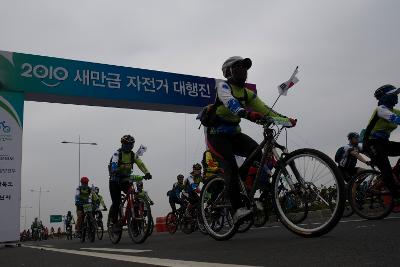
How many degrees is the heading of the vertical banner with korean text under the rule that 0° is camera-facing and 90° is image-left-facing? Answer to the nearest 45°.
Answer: approximately 0°

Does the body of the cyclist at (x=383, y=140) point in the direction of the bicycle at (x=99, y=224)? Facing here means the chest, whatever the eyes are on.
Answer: no

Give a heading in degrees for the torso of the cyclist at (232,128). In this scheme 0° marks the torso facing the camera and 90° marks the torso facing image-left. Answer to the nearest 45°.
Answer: approximately 315°

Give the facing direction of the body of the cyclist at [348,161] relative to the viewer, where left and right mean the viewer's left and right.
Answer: facing to the right of the viewer

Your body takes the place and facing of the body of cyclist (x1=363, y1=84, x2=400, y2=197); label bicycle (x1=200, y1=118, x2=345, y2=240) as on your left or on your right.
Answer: on your right

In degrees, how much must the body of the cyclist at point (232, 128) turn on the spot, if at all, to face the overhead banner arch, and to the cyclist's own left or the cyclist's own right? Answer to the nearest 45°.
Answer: approximately 180°

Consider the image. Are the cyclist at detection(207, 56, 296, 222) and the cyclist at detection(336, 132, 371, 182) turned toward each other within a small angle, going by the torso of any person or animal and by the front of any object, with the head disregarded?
no

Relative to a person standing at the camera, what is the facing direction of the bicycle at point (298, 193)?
facing the viewer and to the right of the viewer

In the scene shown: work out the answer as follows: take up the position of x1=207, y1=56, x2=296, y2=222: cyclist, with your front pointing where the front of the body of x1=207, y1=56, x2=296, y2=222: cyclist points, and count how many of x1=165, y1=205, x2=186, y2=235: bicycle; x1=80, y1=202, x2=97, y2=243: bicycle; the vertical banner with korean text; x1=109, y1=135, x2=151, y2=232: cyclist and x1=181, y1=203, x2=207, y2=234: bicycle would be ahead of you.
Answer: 0

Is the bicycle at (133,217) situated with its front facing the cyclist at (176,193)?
no

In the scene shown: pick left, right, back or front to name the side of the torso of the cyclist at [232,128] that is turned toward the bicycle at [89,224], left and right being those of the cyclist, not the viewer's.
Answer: back

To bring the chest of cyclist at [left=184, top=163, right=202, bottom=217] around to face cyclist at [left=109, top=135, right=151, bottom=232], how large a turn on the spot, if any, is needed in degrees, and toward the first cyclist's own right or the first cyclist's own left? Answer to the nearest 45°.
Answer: approximately 45° to the first cyclist's own right

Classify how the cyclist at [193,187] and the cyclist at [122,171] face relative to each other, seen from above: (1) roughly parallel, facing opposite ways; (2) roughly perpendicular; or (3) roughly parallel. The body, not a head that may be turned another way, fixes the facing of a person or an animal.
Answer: roughly parallel

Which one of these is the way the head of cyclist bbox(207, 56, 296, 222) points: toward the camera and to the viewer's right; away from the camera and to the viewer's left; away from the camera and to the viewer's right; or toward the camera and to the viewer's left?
toward the camera and to the viewer's right

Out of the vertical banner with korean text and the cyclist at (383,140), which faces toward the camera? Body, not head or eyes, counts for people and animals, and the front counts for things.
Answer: the vertical banner with korean text

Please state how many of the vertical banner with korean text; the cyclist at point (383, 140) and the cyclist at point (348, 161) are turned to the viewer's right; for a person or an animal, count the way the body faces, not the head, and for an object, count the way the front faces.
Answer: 2

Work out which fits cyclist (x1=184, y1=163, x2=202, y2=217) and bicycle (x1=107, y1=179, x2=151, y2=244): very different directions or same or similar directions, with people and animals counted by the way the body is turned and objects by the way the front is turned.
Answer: same or similar directions

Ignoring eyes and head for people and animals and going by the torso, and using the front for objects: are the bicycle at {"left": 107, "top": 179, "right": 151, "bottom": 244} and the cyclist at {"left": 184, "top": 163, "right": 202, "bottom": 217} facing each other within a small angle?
no

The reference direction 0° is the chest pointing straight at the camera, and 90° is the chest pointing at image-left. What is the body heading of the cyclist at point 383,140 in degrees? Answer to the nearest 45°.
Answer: approximately 270°
